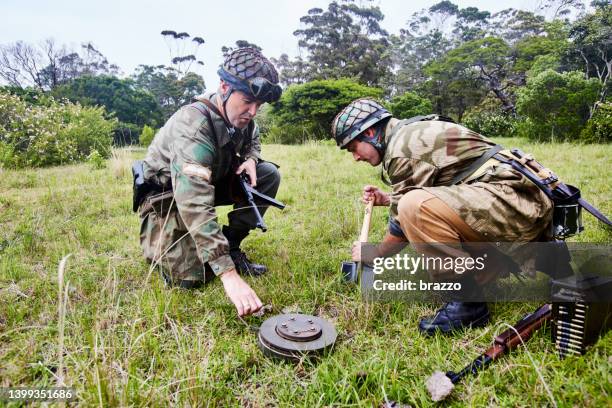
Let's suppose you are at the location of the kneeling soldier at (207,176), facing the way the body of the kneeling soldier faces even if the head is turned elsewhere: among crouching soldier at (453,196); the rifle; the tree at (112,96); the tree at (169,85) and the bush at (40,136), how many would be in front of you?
2

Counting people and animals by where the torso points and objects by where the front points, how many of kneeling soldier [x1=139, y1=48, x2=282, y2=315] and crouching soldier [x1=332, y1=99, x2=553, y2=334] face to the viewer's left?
1

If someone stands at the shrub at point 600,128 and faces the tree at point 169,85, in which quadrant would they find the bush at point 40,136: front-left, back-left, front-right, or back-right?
front-left

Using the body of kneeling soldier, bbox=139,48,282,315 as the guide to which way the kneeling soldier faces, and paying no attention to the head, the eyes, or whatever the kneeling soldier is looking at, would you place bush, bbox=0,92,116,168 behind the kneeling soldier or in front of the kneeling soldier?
behind

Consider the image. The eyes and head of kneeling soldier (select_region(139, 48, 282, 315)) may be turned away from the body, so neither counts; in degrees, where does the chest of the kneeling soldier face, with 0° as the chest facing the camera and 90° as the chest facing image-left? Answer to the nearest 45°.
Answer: approximately 315°

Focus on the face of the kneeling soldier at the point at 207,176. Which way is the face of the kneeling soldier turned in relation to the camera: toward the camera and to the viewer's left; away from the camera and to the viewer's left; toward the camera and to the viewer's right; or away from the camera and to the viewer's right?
toward the camera and to the viewer's right

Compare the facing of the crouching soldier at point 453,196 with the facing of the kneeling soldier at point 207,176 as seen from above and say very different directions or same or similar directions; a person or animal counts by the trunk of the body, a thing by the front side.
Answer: very different directions

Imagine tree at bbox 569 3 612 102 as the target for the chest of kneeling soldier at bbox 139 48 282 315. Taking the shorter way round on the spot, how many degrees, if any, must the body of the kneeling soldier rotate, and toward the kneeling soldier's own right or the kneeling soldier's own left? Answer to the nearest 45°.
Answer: approximately 90° to the kneeling soldier's own left

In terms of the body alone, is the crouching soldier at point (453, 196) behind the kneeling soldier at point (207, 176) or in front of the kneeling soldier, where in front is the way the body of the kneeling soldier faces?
in front

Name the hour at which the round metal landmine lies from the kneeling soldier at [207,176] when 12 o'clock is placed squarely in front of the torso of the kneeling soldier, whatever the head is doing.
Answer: The round metal landmine is roughly at 1 o'clock from the kneeling soldier.

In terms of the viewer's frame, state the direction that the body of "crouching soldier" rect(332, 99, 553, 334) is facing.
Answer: to the viewer's left

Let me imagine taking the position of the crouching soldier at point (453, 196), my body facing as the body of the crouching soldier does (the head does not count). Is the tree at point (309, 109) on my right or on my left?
on my right

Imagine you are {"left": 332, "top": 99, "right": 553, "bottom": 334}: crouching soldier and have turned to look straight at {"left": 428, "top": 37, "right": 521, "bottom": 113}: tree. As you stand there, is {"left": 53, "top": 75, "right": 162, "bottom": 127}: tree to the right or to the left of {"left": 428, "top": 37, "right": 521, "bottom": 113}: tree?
left

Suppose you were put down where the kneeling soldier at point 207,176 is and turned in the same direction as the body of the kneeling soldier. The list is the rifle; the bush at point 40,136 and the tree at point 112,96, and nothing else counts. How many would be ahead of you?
1

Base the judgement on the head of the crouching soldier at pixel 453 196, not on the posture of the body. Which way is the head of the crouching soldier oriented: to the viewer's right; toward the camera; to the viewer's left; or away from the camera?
to the viewer's left
